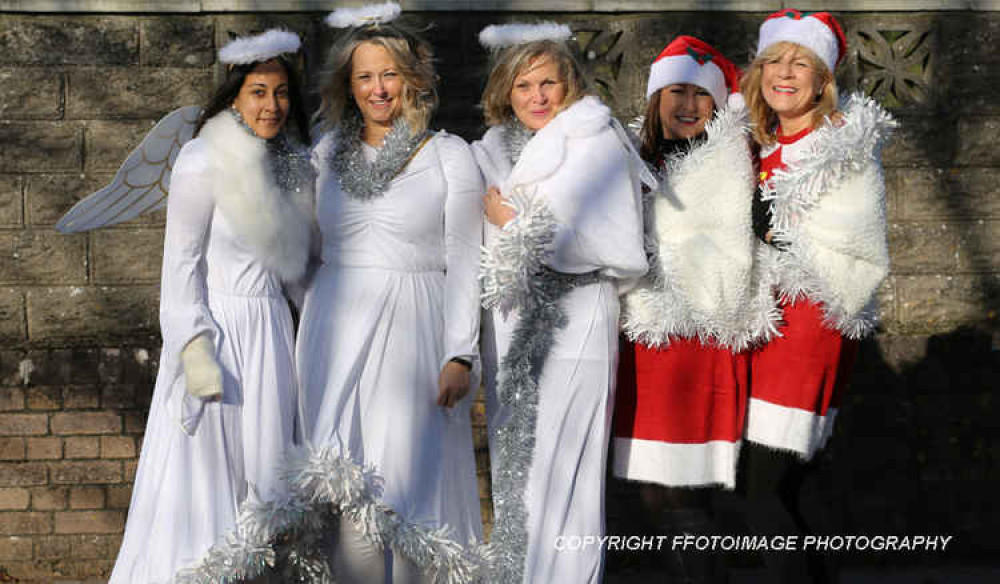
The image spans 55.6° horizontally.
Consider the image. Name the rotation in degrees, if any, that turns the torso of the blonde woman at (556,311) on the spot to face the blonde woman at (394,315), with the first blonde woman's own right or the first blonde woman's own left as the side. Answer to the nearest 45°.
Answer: approximately 45° to the first blonde woman's own right

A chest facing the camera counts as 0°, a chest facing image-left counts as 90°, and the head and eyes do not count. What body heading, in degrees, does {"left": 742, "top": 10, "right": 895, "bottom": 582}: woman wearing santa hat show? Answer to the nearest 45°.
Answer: approximately 45°

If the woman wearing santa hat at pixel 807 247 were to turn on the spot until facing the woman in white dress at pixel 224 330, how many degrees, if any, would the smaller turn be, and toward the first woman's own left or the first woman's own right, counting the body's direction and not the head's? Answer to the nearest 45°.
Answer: approximately 45° to the first woman's own right

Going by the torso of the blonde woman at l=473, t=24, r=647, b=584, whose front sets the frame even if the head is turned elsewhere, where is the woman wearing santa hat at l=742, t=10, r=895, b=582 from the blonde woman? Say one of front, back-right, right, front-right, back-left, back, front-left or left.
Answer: back-left

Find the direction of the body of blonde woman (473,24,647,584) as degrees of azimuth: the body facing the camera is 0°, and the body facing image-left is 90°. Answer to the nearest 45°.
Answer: approximately 45°
